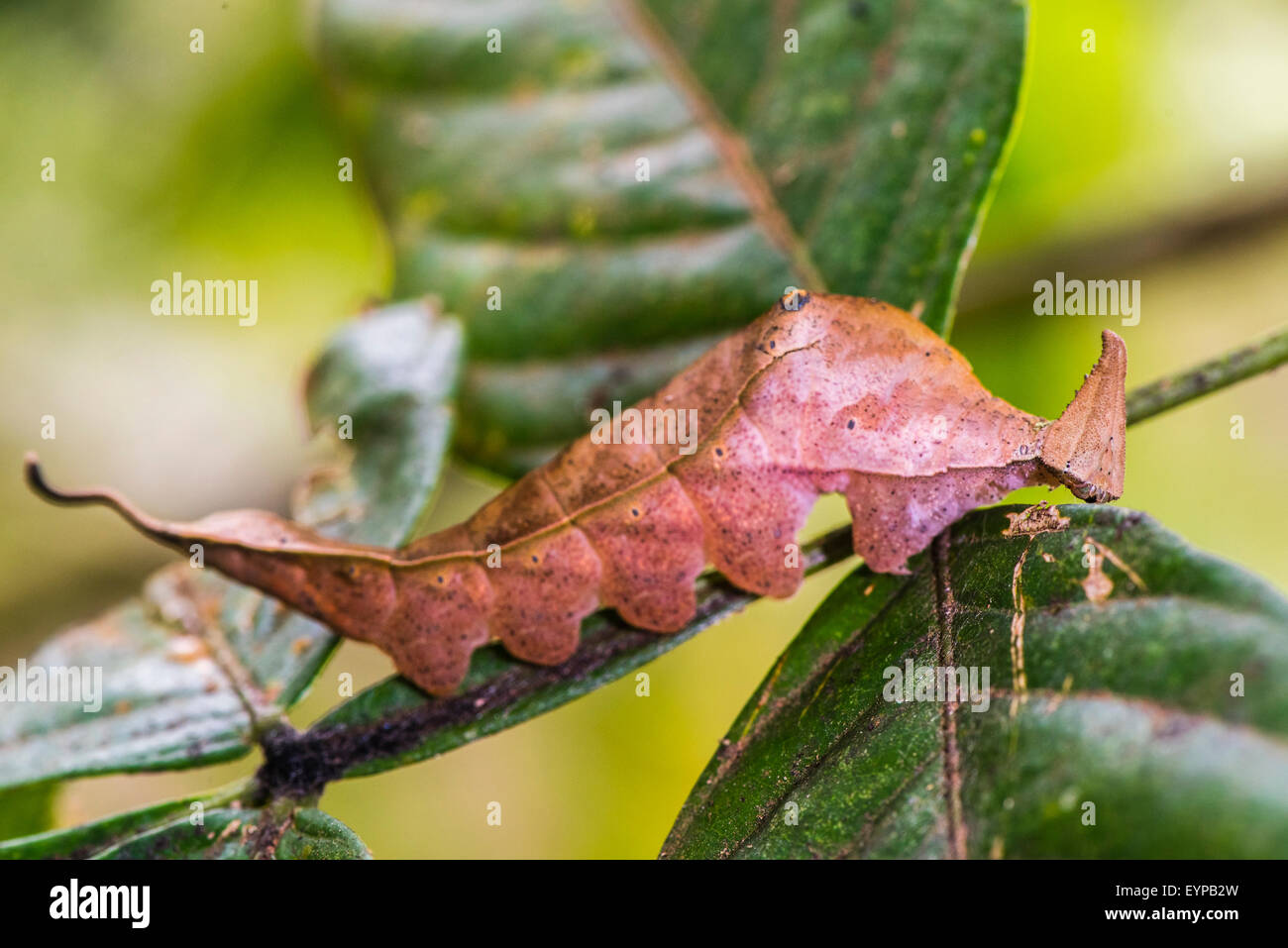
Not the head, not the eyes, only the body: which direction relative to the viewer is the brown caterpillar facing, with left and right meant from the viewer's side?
facing to the right of the viewer

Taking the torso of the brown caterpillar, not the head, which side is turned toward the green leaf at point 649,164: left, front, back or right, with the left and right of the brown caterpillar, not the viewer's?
left

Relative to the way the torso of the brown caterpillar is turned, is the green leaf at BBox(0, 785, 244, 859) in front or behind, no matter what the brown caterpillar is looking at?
behind
